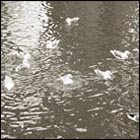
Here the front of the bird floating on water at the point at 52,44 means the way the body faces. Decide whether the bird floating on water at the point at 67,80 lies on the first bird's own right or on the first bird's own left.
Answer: on the first bird's own left

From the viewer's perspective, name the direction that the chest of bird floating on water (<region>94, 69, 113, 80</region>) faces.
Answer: to the viewer's right

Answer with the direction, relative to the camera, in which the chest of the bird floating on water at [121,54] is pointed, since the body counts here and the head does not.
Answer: to the viewer's right

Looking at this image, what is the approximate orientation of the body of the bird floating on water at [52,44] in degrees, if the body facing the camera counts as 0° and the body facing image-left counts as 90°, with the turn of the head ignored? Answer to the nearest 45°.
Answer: approximately 90°

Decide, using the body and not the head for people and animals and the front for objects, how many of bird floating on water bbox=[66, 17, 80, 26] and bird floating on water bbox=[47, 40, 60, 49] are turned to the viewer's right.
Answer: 0
